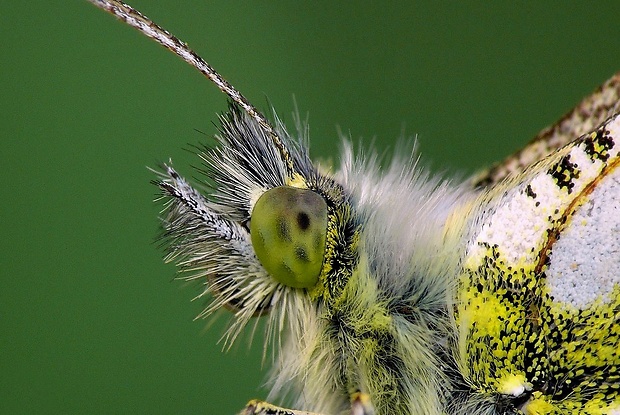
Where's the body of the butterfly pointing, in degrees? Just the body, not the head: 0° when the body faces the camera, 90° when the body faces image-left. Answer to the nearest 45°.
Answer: approximately 90°
